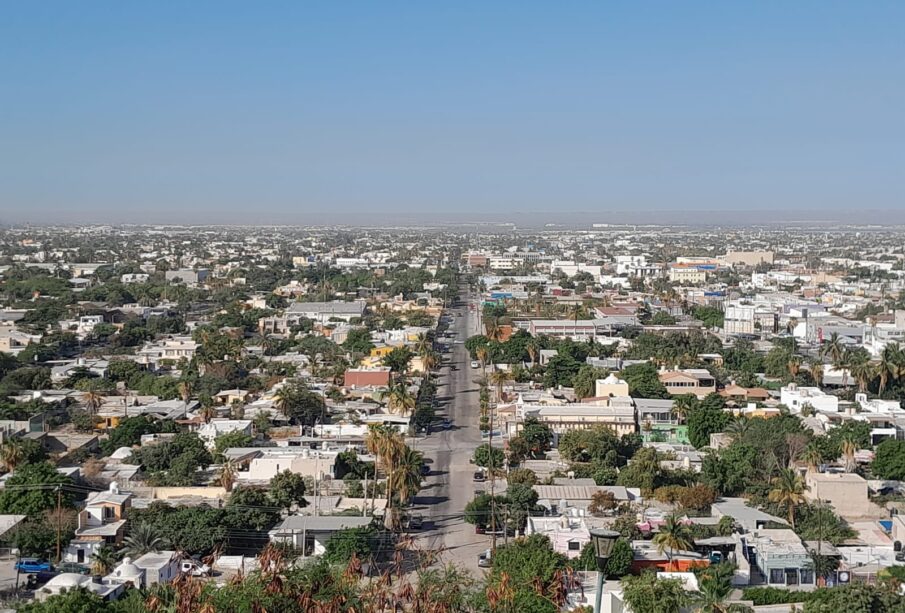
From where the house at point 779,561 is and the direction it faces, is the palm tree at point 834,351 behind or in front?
behind

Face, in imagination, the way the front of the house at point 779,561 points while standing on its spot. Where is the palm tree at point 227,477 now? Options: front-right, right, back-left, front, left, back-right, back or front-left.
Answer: right

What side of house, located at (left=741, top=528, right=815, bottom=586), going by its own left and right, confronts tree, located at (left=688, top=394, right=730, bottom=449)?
back

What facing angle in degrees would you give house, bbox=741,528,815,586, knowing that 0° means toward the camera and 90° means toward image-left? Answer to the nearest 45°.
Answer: approximately 0°

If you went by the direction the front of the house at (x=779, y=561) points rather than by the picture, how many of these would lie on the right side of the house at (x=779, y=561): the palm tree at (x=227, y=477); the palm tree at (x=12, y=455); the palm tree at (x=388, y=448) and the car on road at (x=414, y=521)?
4

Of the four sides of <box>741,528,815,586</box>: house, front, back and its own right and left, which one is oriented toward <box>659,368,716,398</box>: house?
back

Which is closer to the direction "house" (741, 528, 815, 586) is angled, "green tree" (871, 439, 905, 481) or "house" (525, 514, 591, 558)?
the house

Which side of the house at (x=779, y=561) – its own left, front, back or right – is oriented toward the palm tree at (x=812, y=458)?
back
